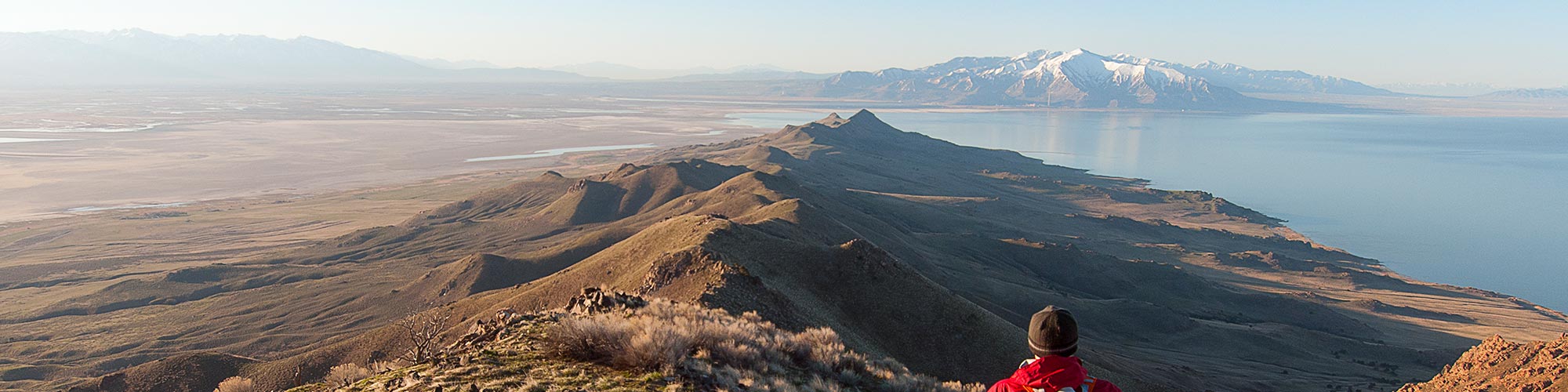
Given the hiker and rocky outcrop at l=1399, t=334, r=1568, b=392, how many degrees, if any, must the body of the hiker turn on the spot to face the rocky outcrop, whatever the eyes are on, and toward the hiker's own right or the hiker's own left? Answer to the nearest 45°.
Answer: approximately 45° to the hiker's own right

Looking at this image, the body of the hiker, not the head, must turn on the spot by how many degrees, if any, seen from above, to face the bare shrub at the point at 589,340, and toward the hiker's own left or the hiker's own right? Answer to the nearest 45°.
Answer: approximately 45° to the hiker's own left

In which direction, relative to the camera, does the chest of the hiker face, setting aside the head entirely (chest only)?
away from the camera

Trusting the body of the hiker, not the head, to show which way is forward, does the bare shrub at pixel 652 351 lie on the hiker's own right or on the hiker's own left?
on the hiker's own left

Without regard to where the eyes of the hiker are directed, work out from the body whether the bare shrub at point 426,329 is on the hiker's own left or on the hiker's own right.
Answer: on the hiker's own left
